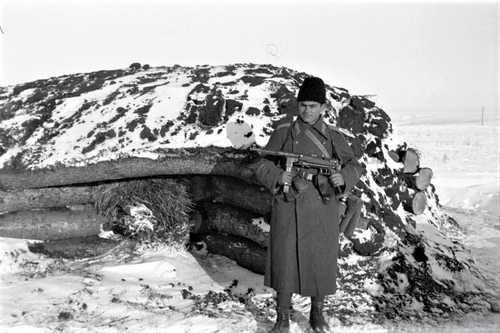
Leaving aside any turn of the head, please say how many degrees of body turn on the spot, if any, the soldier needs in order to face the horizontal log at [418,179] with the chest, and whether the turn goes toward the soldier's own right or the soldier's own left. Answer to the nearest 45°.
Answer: approximately 135° to the soldier's own left

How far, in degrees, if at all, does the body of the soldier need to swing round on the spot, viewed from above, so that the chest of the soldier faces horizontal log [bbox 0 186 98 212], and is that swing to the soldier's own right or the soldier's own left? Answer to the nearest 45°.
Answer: approximately 135° to the soldier's own right

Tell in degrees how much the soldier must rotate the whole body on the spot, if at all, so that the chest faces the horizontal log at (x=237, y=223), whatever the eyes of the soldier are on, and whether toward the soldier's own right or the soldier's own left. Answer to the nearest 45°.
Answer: approximately 135° to the soldier's own right

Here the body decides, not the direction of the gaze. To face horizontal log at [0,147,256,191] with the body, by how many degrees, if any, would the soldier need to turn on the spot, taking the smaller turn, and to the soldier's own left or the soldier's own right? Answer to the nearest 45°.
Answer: approximately 135° to the soldier's own right

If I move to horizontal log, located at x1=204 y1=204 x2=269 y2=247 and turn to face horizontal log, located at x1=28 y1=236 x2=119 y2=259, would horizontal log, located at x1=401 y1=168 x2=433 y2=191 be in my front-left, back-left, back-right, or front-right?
back-right

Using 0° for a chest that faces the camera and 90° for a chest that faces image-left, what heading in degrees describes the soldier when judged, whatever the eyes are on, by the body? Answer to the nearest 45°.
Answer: approximately 0°

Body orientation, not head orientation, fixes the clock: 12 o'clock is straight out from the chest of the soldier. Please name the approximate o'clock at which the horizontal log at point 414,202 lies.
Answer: The horizontal log is roughly at 7 o'clock from the soldier.

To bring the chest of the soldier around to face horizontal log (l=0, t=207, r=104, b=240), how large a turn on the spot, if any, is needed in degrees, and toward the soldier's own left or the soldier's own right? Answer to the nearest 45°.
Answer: approximately 135° to the soldier's own right

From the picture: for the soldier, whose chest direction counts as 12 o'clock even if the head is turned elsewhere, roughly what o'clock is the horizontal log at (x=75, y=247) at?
The horizontal log is roughly at 4 o'clock from the soldier.
